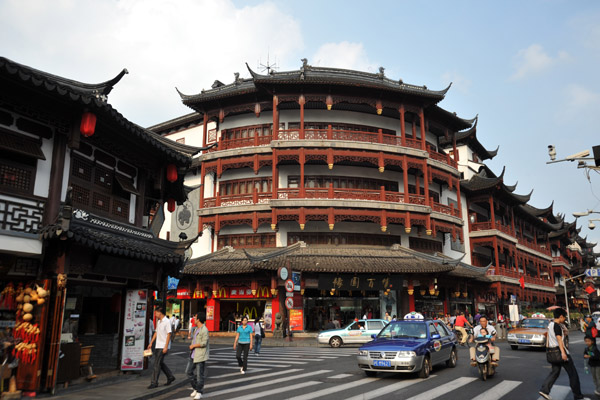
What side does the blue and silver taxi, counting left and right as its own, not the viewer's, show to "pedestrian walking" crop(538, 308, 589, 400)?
left

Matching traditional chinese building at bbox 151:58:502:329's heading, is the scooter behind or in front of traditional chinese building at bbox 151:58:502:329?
in front

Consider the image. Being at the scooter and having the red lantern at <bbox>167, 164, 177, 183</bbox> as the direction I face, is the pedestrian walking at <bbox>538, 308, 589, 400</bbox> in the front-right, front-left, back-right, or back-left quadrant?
back-left

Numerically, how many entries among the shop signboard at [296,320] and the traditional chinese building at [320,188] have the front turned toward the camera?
2
